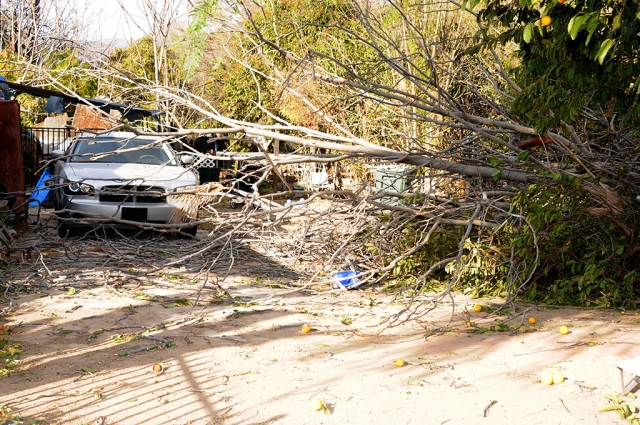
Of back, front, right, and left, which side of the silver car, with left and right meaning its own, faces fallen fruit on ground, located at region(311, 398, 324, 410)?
front

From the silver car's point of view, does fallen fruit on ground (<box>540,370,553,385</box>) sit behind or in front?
in front

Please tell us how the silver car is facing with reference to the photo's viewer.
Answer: facing the viewer

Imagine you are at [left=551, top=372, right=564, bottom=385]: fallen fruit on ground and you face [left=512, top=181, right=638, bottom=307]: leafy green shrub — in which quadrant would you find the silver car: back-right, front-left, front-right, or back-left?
front-left

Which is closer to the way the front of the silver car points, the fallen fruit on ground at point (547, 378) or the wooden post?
the fallen fruit on ground

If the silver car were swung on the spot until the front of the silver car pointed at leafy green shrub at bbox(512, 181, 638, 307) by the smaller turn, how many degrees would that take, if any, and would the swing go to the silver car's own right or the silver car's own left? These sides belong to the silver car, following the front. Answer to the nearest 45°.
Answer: approximately 45° to the silver car's own left

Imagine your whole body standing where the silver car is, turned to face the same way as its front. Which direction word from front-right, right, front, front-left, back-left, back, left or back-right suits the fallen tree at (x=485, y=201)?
front-left

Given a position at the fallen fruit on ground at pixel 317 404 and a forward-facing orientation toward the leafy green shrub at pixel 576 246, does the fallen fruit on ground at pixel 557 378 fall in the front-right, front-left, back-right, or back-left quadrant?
front-right

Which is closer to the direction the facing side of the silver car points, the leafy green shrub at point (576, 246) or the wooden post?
the leafy green shrub

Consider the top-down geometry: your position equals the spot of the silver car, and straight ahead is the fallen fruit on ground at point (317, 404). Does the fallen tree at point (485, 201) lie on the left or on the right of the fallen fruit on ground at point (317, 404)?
left

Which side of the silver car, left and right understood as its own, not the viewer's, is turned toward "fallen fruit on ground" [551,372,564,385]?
front

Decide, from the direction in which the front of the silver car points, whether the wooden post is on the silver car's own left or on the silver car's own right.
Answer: on the silver car's own right

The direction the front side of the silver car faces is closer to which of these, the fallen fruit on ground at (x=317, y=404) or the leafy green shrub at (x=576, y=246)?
the fallen fruit on ground
